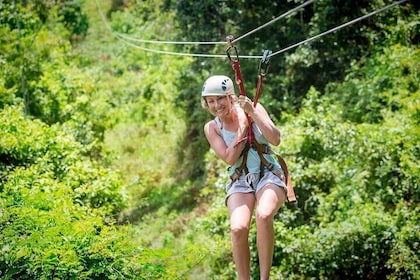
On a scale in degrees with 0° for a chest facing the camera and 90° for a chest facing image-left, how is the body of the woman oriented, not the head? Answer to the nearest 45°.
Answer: approximately 0°
